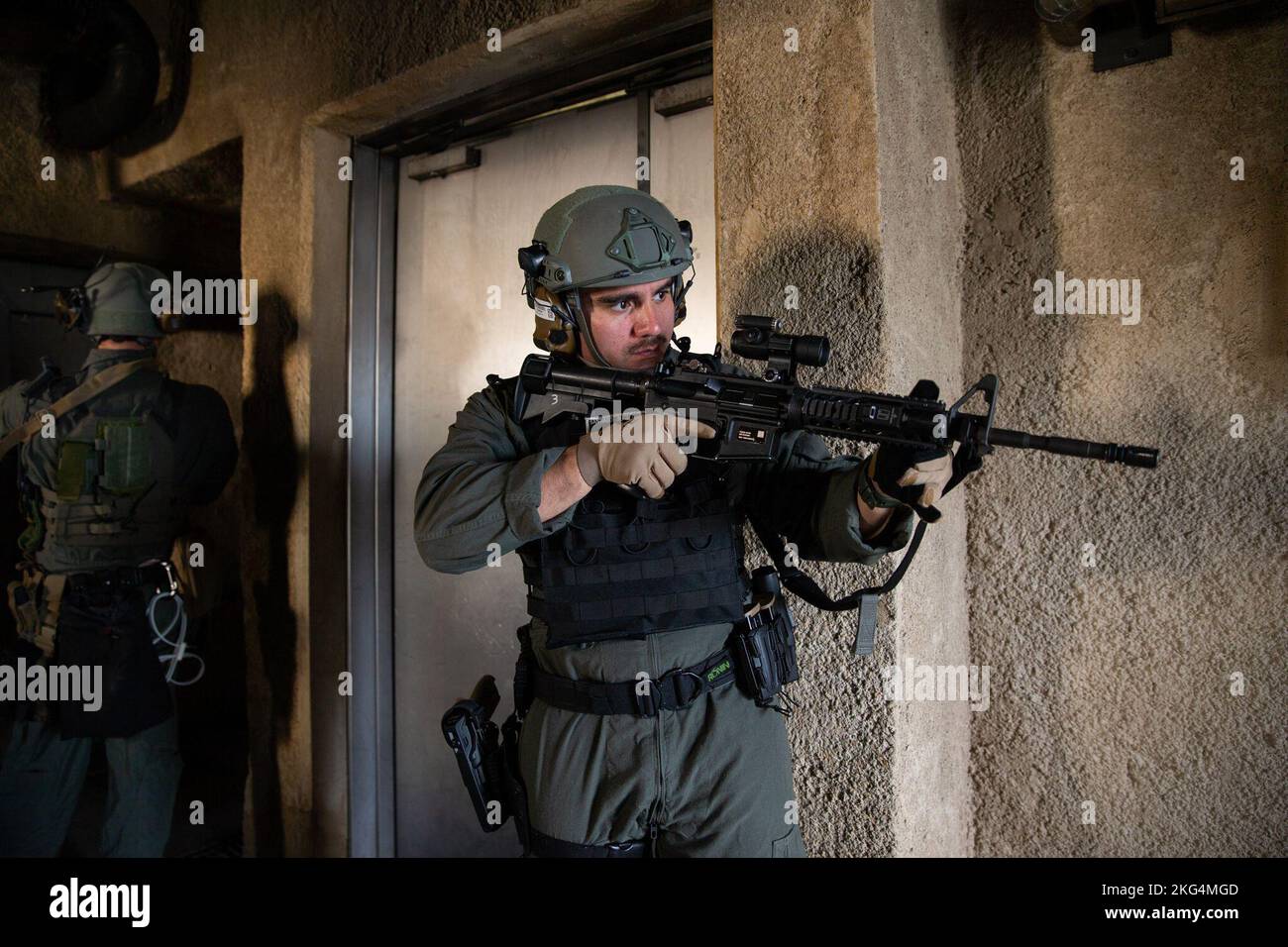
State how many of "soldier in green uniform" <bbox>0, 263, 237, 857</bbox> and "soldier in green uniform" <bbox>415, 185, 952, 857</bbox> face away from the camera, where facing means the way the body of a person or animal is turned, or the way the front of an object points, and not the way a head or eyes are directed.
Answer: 1

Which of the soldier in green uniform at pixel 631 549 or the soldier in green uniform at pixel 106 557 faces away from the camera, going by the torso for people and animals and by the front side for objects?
the soldier in green uniform at pixel 106 557

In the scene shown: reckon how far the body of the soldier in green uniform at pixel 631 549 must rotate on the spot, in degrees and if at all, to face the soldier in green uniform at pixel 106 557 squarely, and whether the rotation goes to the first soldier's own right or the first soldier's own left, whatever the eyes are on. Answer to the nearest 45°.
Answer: approximately 180°

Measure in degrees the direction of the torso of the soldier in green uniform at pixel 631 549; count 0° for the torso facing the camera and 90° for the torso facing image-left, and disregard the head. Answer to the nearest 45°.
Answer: approximately 315°

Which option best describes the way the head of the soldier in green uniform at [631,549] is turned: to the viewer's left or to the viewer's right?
to the viewer's right

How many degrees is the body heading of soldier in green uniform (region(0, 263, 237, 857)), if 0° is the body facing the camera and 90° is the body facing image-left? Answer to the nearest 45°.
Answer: approximately 180°
